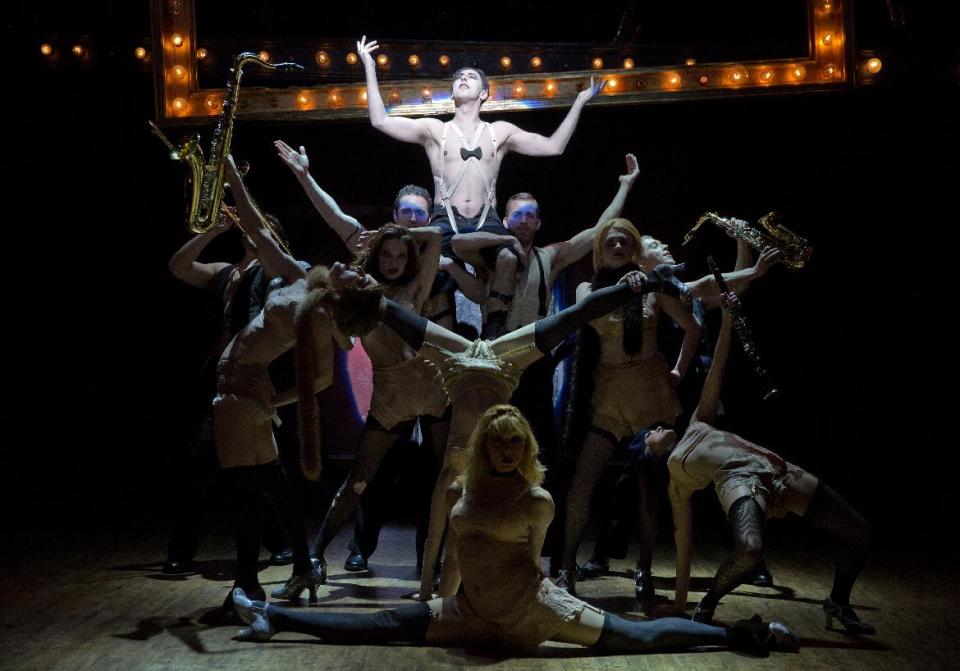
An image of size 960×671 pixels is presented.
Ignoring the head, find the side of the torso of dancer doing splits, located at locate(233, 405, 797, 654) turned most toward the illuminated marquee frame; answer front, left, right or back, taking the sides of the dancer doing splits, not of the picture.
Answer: back

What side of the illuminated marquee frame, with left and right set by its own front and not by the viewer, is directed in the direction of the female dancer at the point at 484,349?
front

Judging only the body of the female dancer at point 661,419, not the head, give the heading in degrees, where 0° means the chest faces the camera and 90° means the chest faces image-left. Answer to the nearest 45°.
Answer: approximately 315°

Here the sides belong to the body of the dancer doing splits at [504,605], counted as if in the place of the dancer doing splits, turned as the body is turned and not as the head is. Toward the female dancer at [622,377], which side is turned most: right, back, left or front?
back
